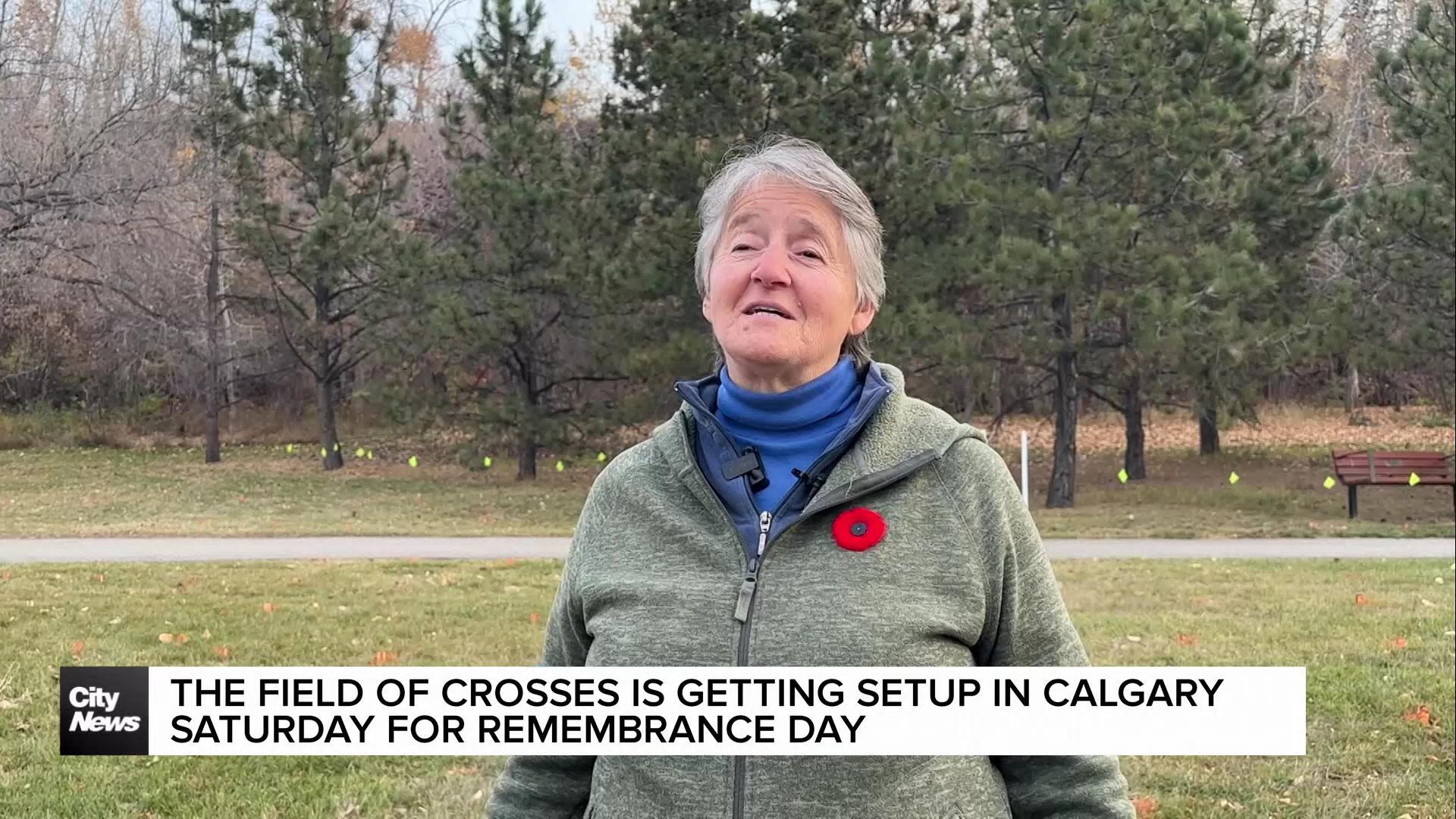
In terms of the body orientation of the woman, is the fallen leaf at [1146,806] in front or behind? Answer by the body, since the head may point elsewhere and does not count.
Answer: behind

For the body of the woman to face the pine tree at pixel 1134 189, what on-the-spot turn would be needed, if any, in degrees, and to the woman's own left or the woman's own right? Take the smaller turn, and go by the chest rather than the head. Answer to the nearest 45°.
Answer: approximately 180°

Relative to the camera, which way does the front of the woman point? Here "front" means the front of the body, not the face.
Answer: toward the camera

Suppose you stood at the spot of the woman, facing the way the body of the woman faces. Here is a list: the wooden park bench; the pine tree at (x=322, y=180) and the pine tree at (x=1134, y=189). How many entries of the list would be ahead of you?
0

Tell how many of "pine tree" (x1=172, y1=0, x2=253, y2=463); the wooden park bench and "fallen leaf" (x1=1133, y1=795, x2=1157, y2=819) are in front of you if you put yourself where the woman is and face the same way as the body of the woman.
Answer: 0

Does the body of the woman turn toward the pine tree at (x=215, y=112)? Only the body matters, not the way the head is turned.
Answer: no

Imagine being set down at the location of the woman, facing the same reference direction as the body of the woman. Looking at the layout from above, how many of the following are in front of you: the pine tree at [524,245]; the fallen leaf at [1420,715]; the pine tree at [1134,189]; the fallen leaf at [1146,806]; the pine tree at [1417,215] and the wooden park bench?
0

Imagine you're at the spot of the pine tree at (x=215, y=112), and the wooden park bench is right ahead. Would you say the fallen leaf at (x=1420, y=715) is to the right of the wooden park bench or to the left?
right

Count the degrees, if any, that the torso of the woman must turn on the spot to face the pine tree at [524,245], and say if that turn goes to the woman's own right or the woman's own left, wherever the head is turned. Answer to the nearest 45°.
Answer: approximately 180°

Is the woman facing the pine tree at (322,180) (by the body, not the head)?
no

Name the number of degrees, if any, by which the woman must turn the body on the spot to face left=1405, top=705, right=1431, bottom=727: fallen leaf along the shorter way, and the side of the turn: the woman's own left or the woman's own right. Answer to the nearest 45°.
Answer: approximately 135° to the woman's own left

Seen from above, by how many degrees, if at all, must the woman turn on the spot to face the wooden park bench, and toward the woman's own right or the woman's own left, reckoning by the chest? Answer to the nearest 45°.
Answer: approximately 135° to the woman's own left

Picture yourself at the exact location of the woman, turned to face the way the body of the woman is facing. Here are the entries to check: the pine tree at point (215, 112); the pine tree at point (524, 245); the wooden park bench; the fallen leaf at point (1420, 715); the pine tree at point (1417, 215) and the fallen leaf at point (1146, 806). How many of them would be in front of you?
0

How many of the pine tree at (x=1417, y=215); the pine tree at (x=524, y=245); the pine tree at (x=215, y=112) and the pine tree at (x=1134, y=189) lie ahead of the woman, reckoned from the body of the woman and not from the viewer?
0
